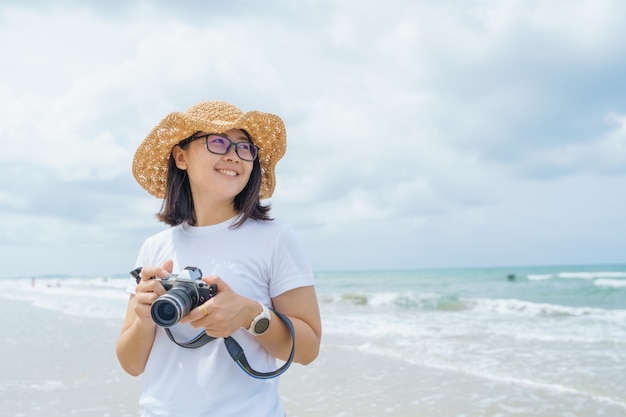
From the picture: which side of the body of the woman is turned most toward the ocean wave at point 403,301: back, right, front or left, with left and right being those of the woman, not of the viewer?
back

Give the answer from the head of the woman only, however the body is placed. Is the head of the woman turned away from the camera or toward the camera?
toward the camera

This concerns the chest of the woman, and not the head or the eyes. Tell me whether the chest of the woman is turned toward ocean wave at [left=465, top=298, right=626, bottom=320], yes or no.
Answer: no

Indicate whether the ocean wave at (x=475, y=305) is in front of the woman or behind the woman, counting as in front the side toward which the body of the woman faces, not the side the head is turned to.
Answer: behind

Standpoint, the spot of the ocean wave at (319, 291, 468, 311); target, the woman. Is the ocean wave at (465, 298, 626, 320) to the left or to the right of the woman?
left

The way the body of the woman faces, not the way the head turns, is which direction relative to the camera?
toward the camera
